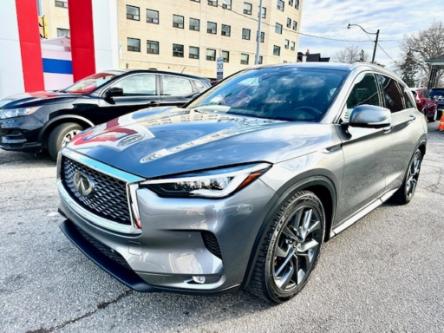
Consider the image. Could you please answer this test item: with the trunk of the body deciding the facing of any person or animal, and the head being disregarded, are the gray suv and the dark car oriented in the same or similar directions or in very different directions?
same or similar directions

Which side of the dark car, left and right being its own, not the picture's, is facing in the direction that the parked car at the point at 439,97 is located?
back

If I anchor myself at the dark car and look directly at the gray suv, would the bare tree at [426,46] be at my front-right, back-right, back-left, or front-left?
back-left

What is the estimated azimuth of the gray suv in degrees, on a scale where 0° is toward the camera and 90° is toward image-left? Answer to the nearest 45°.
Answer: approximately 45°

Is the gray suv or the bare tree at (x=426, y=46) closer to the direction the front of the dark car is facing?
the gray suv

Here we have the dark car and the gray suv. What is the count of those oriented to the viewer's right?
0

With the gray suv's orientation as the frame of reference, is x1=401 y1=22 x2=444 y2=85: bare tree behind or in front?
behind

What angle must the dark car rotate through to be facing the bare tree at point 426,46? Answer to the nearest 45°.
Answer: approximately 180°

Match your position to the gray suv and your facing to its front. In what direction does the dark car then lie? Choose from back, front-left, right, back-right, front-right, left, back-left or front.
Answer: right

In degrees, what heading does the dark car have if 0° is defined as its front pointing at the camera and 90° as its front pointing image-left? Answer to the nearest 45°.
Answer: approximately 45°

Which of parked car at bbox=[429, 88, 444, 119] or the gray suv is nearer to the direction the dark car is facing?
the gray suv
